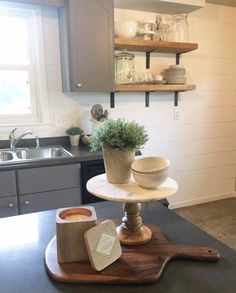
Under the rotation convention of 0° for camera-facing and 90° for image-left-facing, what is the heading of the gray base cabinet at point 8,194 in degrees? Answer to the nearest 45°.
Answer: approximately 0°

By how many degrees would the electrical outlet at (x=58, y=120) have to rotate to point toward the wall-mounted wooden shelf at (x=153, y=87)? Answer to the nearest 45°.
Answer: approximately 90° to its left

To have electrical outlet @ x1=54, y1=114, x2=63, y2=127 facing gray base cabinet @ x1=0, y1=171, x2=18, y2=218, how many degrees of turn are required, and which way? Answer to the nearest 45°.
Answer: approximately 45° to its right

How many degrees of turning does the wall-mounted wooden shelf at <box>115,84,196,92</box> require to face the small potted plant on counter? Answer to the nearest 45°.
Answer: approximately 90° to its right

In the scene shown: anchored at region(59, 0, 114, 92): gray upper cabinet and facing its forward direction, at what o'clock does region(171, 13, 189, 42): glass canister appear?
The glass canister is roughly at 8 o'clock from the gray upper cabinet.
